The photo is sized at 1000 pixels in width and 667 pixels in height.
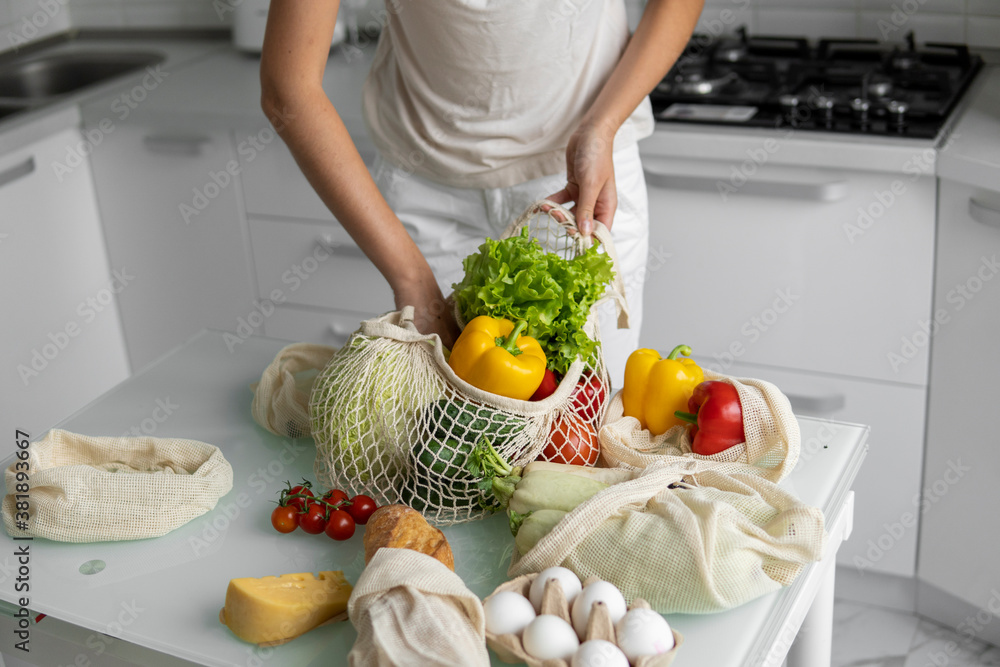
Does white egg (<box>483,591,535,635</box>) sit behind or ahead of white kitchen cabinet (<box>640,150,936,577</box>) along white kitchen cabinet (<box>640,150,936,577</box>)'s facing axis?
ahead

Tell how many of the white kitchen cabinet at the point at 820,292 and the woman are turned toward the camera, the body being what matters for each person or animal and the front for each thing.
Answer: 2

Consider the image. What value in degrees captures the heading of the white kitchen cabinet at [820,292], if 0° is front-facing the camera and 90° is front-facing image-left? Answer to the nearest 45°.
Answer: approximately 0°

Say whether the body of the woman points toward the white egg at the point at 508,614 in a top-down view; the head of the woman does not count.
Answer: yes

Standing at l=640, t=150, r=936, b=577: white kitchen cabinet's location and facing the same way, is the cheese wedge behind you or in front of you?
in front

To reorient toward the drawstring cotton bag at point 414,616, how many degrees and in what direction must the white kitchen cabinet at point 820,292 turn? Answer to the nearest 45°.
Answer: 0° — it already faces it

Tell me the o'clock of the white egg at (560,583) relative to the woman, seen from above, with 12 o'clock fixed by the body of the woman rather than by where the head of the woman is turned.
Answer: The white egg is roughly at 12 o'clock from the woman.
